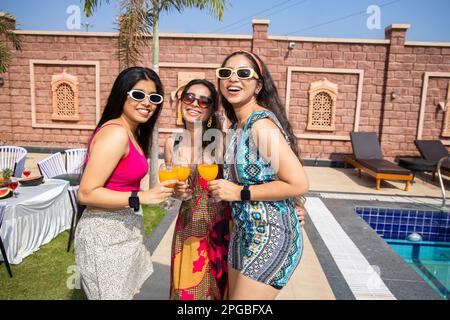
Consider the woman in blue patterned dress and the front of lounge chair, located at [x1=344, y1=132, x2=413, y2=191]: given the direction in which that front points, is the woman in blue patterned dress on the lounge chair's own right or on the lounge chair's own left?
on the lounge chair's own right

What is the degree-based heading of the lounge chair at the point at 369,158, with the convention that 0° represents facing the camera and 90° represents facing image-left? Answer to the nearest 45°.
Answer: approximately 315°

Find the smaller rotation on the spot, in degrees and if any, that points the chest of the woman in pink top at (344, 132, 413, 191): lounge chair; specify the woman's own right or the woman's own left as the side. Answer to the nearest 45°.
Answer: approximately 90° to the woman's own left

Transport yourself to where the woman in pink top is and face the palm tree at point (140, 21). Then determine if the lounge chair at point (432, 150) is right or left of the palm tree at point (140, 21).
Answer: right

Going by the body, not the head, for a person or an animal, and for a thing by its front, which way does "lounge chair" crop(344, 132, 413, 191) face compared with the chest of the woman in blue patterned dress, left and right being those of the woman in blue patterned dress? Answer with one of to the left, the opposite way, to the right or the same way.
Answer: to the left

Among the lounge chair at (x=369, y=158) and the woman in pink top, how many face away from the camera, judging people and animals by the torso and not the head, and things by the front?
0

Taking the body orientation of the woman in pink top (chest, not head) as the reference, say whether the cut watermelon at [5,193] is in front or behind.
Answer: behind

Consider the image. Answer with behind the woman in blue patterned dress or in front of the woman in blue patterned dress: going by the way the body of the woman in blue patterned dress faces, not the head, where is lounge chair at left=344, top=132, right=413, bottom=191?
behind

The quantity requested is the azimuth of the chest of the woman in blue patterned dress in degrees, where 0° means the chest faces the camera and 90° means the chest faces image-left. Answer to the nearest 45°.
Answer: approximately 45°

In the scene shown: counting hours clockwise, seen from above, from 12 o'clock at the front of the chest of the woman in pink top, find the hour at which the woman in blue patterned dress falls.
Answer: The woman in blue patterned dress is roughly at 11 o'clock from the woman in pink top.

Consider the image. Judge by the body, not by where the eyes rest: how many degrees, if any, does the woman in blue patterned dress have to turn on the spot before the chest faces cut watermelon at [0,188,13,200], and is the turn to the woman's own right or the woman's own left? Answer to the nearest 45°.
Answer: approximately 90° to the woman's own right
